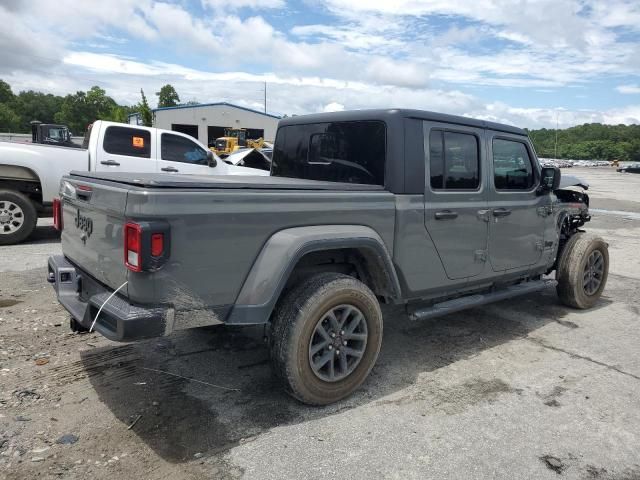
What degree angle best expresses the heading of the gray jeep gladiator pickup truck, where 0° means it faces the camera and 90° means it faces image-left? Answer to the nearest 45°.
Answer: approximately 225°

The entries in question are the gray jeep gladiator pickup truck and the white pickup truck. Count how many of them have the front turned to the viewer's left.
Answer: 0

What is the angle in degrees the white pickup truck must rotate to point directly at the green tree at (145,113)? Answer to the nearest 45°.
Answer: approximately 90° to its left

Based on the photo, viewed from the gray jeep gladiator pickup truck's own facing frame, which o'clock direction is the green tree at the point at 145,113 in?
The green tree is roughly at 10 o'clock from the gray jeep gladiator pickup truck.

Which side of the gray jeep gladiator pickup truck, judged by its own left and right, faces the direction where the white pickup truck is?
left

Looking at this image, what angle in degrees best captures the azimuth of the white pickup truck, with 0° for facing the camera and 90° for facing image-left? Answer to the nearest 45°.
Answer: approximately 270°

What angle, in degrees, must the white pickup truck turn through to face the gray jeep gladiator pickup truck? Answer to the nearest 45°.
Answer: approximately 90° to its right
